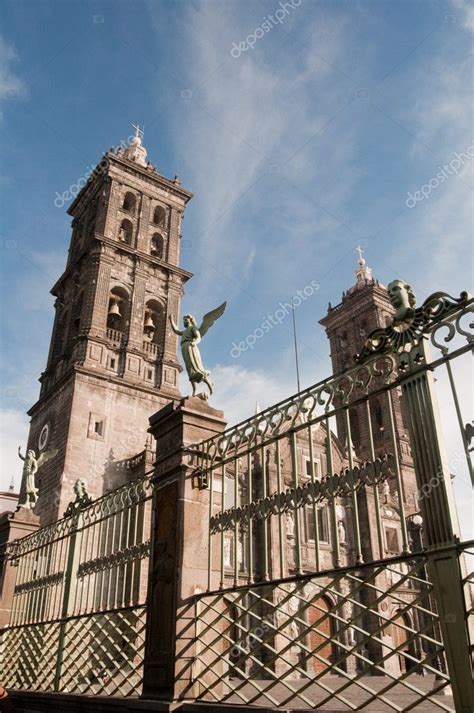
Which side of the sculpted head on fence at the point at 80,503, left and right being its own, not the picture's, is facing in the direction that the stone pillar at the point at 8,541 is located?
right

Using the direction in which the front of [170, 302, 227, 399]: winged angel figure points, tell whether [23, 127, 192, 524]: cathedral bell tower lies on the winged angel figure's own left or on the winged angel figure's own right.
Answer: on the winged angel figure's own right

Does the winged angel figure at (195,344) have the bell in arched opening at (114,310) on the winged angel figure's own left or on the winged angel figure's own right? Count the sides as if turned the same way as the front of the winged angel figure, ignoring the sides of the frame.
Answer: on the winged angel figure's own right

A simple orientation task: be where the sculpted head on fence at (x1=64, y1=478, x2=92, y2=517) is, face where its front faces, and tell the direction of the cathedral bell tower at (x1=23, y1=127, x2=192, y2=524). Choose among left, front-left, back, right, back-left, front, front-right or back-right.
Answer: back-right

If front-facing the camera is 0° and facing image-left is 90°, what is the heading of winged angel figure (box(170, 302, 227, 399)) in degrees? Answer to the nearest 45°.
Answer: approximately 45°

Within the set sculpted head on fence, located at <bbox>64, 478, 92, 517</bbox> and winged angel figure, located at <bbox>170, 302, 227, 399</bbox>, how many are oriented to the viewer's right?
0

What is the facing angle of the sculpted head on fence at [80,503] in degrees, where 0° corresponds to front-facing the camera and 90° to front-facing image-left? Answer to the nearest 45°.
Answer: approximately 45°
